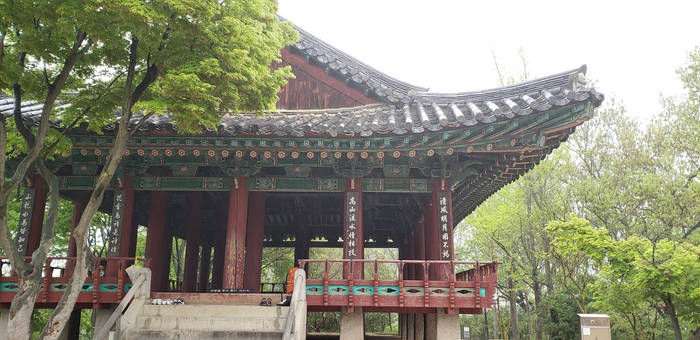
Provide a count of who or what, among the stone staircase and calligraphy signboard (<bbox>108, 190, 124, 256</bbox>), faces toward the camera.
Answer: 2

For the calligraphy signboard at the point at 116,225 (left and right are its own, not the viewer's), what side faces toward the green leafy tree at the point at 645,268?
left

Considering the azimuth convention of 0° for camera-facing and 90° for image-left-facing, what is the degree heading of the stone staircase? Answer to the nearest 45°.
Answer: approximately 0°

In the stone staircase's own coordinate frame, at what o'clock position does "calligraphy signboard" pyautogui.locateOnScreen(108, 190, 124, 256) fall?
The calligraphy signboard is roughly at 5 o'clock from the stone staircase.

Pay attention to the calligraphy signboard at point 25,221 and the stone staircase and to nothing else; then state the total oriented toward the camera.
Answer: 2

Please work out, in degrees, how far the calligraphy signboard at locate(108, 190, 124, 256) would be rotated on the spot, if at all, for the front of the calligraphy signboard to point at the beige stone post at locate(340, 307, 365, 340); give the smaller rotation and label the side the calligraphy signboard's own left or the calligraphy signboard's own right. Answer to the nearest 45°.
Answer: approximately 45° to the calligraphy signboard's own left

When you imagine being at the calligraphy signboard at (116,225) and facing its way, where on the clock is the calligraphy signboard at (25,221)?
the calligraphy signboard at (25,221) is roughly at 4 o'clock from the calligraphy signboard at (116,225).

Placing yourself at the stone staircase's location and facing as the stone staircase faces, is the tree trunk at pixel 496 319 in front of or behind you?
behind
